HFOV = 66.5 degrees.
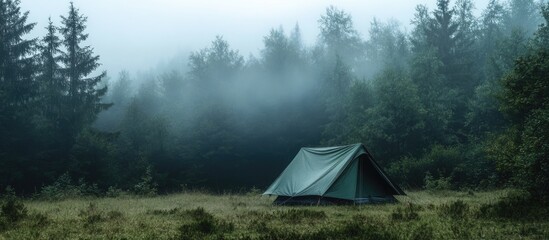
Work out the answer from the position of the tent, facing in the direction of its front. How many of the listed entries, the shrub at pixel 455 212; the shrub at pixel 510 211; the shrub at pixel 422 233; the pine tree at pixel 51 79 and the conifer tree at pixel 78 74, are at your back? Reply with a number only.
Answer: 2

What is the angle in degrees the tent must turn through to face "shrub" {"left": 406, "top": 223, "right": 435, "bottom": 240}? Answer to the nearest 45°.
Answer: approximately 45° to its right

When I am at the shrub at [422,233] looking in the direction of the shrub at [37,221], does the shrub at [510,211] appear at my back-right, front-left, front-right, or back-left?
back-right

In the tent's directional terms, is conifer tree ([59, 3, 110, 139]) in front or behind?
behind

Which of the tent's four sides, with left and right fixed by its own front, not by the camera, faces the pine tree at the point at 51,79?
back

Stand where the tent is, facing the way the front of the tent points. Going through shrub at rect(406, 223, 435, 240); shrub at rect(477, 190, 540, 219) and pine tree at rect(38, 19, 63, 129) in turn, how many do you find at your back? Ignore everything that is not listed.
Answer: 1

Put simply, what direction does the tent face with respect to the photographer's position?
facing the viewer and to the right of the viewer

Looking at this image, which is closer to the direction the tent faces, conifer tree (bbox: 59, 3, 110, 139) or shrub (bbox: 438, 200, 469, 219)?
the shrub

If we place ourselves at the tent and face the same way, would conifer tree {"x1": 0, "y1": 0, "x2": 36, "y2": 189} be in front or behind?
behind

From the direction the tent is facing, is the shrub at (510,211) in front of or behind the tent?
in front

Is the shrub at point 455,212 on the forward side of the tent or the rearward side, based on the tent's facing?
on the forward side

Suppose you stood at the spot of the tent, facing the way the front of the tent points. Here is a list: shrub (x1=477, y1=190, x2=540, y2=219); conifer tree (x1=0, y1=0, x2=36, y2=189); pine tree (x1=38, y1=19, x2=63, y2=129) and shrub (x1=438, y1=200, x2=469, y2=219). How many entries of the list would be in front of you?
2

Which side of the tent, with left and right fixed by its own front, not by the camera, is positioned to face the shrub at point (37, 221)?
right
